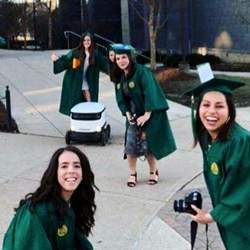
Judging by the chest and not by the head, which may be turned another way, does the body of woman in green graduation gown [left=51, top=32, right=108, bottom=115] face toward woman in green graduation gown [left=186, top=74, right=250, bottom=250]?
yes

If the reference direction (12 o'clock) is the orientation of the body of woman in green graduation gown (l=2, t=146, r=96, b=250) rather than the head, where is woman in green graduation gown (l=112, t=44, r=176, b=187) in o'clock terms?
woman in green graduation gown (l=112, t=44, r=176, b=187) is roughly at 8 o'clock from woman in green graduation gown (l=2, t=146, r=96, b=250).

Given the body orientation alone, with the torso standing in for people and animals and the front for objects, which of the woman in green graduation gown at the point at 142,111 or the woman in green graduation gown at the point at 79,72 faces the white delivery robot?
the woman in green graduation gown at the point at 79,72

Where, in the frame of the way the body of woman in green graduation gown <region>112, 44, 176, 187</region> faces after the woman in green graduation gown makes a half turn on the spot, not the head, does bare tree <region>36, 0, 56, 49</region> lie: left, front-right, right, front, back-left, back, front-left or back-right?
front-left

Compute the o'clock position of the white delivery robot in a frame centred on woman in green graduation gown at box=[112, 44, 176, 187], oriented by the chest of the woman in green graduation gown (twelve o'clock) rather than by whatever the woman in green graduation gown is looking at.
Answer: The white delivery robot is roughly at 4 o'clock from the woman in green graduation gown.

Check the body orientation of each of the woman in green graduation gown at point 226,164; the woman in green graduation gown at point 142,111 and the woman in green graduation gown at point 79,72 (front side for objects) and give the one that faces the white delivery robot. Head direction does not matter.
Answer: the woman in green graduation gown at point 79,72

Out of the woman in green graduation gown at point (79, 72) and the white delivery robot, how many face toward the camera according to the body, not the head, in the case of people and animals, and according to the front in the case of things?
2

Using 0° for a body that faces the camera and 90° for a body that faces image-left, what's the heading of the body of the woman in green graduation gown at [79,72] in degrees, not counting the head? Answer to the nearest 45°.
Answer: approximately 0°

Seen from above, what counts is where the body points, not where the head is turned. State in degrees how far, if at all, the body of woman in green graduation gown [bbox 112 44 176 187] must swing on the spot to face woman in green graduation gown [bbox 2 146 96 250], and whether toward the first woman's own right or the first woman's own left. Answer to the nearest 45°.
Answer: approximately 45° to the first woman's own left

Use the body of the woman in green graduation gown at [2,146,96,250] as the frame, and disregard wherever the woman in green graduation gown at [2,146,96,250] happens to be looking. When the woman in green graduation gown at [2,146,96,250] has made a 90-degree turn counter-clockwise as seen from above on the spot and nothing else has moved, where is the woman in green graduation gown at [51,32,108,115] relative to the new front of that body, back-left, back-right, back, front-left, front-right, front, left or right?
front-left

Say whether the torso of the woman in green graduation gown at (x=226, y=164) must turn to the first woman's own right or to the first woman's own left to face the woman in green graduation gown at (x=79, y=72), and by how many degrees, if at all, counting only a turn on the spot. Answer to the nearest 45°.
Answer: approximately 135° to the first woman's own right
